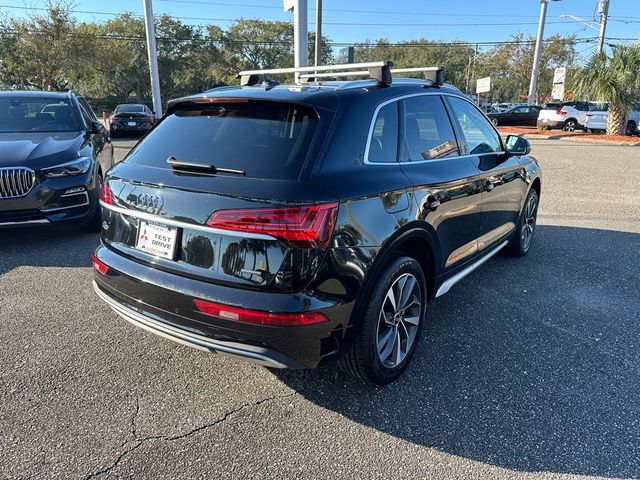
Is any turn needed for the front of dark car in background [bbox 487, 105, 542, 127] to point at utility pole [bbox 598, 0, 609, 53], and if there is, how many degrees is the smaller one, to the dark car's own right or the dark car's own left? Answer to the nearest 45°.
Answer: approximately 135° to the dark car's own right

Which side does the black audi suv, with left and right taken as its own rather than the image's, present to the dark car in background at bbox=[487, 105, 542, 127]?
front

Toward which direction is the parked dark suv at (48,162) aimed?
toward the camera

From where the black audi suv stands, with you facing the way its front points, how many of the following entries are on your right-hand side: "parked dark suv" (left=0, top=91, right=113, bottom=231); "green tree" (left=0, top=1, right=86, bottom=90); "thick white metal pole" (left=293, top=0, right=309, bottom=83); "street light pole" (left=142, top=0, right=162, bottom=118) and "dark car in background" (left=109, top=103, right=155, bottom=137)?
0

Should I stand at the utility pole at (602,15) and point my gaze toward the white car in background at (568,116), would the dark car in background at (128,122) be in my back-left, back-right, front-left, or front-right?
front-right

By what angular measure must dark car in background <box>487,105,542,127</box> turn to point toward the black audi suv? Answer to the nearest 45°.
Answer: approximately 90° to its left

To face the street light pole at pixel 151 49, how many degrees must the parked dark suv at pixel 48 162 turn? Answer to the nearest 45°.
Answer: approximately 180°

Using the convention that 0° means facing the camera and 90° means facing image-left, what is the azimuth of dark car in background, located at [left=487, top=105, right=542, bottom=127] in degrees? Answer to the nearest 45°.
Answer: approximately 90°

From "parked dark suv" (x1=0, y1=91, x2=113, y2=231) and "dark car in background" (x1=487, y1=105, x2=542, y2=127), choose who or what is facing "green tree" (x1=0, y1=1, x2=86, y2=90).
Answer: the dark car in background

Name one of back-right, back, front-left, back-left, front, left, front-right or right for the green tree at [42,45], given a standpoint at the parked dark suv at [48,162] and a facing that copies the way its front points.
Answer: back

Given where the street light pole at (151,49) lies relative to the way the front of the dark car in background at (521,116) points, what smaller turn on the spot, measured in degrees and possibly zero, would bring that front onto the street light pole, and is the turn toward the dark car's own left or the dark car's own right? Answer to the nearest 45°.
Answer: approximately 45° to the dark car's own left

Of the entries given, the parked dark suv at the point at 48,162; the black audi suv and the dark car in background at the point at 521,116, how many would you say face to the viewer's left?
1

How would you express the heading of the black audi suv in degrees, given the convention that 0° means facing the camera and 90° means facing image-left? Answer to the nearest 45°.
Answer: approximately 225°

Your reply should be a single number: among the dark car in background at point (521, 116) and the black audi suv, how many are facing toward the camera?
0

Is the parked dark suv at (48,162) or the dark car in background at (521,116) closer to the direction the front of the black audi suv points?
the dark car in background
